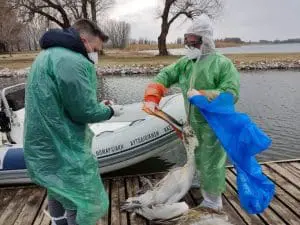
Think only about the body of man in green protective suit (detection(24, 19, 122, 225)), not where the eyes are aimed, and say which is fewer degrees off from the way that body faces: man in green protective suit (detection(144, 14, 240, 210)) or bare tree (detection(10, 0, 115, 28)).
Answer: the man in green protective suit

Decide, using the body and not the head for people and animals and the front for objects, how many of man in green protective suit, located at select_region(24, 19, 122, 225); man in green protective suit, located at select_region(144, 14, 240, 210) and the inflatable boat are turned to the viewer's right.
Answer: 2

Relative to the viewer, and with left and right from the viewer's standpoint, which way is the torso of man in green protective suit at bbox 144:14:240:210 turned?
facing the viewer and to the left of the viewer

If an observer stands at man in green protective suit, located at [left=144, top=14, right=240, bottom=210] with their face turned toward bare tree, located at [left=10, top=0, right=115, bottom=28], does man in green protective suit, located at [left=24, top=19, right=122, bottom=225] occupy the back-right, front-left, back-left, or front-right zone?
back-left

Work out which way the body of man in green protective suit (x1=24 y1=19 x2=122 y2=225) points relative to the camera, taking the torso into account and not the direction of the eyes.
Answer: to the viewer's right

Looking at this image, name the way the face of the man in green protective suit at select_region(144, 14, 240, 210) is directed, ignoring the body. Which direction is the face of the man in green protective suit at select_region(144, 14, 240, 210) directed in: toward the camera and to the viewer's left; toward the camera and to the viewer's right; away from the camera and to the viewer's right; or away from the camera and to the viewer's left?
toward the camera and to the viewer's left

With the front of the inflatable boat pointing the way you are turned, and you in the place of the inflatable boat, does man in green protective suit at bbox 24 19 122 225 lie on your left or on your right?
on your right

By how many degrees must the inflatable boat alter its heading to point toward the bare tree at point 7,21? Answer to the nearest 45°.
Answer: approximately 90° to its left

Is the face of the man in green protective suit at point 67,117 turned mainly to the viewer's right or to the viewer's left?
to the viewer's right

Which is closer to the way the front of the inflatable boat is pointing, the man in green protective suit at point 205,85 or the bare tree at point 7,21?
the man in green protective suit

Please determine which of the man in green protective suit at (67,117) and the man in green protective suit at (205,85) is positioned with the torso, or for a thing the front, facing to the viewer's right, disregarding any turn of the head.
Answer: the man in green protective suit at (67,117)

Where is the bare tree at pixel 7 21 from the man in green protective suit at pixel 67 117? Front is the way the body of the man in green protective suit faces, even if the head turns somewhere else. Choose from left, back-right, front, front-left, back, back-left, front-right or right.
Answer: left

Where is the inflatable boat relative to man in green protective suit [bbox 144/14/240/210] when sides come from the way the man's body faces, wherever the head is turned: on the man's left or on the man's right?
on the man's right

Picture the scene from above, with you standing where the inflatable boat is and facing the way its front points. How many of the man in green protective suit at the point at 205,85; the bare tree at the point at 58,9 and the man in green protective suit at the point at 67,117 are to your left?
1

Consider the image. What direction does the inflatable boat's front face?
to the viewer's right

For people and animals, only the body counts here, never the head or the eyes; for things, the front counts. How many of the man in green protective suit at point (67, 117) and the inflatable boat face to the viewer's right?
2
